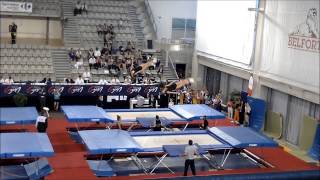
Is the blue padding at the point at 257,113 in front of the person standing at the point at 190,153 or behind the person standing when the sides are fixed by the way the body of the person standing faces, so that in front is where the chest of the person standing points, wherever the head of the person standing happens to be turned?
in front

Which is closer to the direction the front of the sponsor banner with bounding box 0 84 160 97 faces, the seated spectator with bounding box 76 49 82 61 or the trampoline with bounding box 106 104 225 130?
the trampoline

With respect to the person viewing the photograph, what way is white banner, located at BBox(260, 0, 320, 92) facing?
facing the viewer and to the left of the viewer

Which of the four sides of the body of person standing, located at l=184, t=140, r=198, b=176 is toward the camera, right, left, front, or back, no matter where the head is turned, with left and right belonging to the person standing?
back

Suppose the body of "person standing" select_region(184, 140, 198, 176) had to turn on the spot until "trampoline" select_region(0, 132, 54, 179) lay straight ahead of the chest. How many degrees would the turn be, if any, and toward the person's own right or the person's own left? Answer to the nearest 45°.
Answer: approximately 90° to the person's own left

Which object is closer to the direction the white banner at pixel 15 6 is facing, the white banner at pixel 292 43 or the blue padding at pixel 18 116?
the blue padding

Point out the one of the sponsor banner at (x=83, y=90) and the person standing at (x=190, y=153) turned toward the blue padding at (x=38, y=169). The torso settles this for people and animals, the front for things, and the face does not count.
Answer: the sponsor banner

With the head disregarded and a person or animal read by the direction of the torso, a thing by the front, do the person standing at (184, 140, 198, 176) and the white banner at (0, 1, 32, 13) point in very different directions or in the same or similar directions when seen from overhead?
very different directions

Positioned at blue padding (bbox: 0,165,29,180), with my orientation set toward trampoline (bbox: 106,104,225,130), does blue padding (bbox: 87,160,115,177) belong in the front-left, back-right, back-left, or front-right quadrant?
front-right

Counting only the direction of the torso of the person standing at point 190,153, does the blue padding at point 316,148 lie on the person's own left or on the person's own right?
on the person's own right

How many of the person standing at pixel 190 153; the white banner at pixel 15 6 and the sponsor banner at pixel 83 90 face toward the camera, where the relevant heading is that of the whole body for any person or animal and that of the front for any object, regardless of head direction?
2

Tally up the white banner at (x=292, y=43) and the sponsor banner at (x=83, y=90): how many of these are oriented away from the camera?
0

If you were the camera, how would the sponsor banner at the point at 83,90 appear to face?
facing the viewer

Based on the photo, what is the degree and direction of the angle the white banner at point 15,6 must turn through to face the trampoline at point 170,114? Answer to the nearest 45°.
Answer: approximately 45° to its left

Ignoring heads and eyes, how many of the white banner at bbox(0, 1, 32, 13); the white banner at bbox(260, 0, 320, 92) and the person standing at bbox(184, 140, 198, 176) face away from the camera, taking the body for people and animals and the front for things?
1

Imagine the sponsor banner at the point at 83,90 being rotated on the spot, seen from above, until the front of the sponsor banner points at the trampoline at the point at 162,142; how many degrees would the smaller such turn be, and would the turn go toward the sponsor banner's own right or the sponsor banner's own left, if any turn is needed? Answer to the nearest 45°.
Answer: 0° — it already faces it

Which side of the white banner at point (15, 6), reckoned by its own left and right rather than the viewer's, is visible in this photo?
front

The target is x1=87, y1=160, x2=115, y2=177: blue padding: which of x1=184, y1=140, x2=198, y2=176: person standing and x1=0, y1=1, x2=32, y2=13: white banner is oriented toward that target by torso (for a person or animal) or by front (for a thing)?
the white banner

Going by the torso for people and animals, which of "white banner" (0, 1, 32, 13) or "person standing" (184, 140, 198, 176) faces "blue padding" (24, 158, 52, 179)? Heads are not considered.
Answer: the white banner

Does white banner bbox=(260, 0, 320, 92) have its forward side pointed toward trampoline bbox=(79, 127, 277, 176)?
yes
